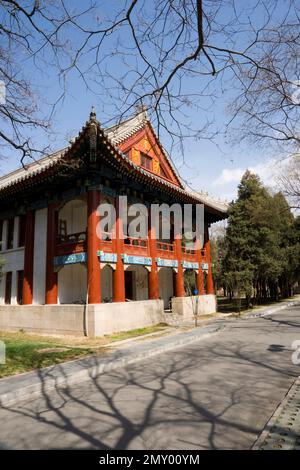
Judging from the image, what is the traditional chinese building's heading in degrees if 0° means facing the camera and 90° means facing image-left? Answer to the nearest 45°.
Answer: approximately 315°

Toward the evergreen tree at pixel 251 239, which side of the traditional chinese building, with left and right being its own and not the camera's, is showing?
left
